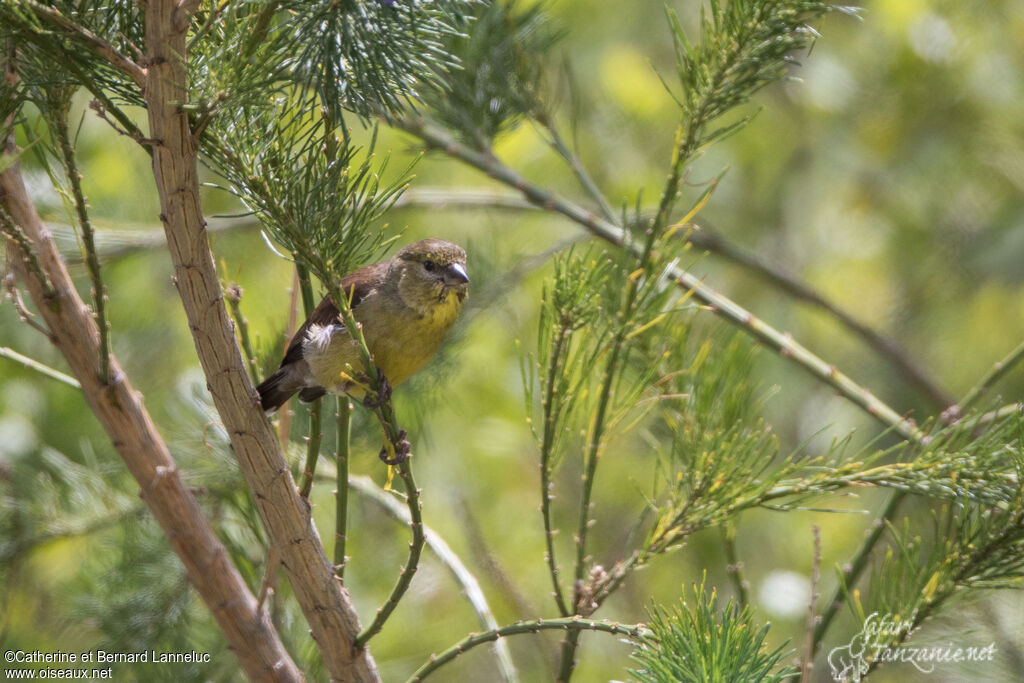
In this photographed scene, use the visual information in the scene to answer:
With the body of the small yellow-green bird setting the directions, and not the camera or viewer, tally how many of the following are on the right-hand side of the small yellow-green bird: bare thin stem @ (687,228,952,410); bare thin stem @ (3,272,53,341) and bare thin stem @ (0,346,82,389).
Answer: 2

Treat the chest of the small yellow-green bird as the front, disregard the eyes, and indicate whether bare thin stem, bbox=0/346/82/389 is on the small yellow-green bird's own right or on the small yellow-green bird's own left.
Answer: on the small yellow-green bird's own right

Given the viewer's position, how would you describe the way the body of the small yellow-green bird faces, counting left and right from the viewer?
facing the viewer and to the right of the viewer

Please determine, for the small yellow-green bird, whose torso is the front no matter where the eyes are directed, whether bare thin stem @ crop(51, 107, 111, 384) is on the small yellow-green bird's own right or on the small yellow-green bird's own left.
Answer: on the small yellow-green bird's own right

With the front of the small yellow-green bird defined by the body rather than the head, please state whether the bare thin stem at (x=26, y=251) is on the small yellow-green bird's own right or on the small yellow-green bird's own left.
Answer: on the small yellow-green bird's own right

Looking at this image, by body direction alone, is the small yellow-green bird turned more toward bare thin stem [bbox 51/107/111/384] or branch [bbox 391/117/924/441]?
the branch
